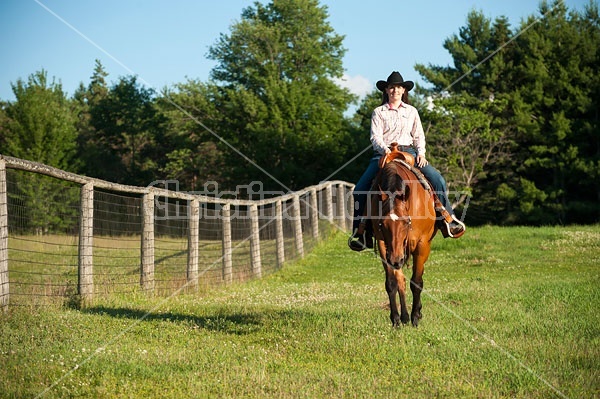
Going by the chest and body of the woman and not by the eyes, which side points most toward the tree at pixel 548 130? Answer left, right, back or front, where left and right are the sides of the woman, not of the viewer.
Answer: back

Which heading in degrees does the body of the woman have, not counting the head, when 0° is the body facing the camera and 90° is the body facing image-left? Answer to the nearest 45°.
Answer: approximately 0°

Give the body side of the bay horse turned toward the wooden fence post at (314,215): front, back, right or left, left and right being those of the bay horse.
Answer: back

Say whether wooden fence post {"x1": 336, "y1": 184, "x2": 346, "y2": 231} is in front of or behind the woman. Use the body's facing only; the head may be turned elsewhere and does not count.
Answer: behind

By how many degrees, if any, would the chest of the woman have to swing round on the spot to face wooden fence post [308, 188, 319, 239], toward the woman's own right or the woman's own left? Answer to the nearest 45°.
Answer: approximately 180°
